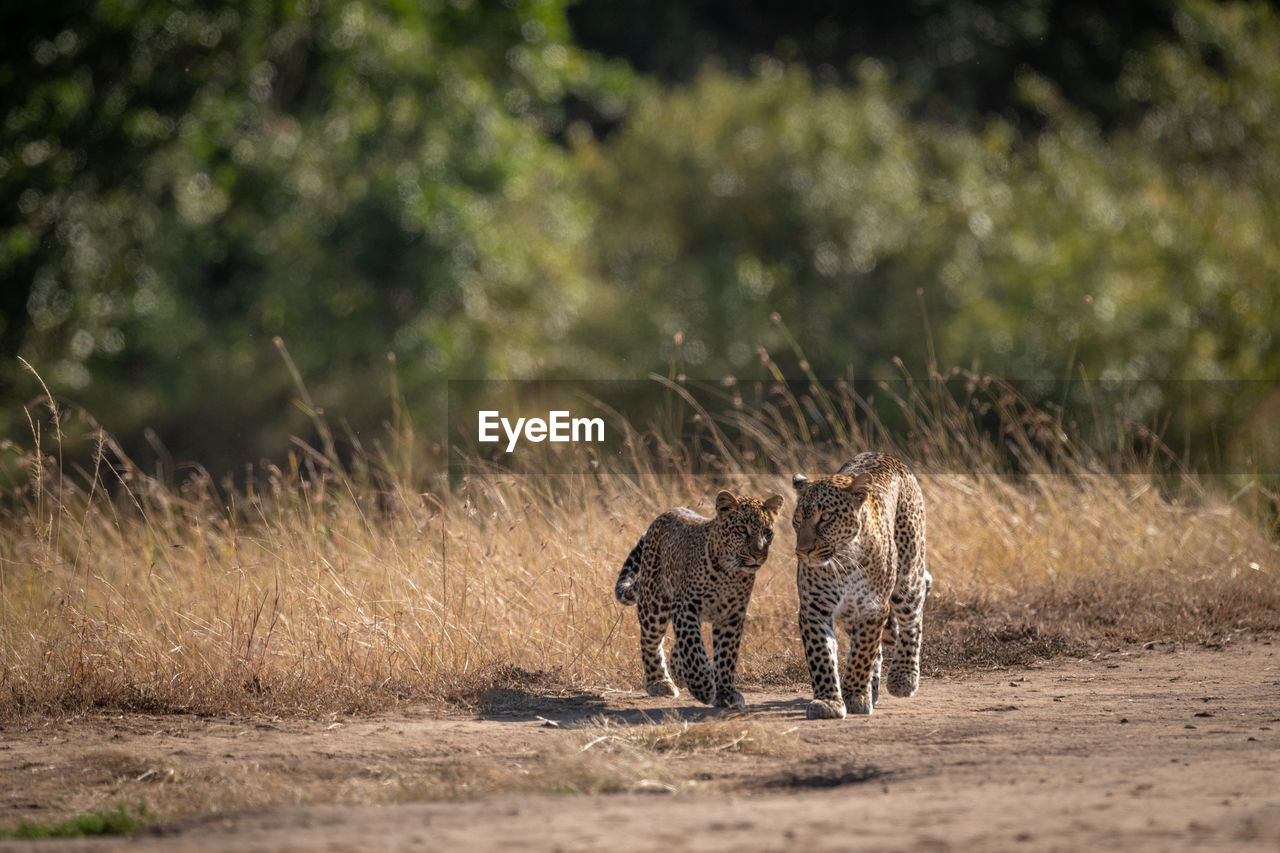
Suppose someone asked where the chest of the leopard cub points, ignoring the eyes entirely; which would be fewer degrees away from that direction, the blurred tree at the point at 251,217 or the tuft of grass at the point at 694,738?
the tuft of grass

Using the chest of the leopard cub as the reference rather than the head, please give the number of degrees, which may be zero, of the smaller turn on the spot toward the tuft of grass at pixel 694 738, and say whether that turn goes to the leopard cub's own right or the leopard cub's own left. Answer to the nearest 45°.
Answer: approximately 45° to the leopard cub's own right

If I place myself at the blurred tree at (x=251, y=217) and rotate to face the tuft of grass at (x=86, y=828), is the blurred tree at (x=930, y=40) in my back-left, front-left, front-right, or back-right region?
back-left

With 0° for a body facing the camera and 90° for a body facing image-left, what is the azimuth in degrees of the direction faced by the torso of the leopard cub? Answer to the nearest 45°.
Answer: approximately 315°

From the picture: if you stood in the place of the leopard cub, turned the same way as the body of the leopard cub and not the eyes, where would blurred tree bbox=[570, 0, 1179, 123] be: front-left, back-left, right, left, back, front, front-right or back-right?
back-left

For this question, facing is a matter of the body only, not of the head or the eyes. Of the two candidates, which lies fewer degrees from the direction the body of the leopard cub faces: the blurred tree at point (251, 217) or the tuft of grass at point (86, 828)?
the tuft of grass

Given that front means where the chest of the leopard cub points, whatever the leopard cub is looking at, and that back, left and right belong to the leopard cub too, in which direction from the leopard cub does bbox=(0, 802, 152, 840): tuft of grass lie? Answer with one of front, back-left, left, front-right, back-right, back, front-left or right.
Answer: right
